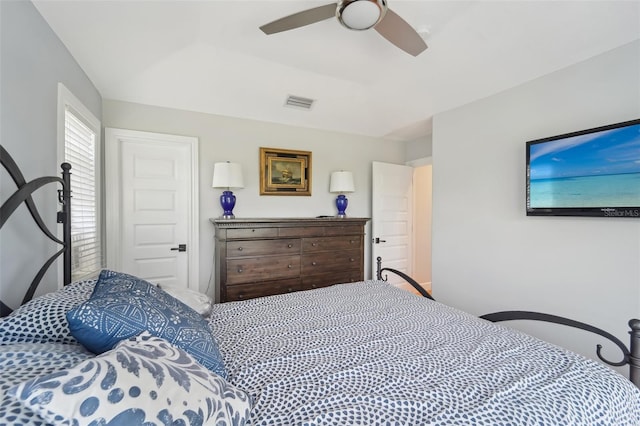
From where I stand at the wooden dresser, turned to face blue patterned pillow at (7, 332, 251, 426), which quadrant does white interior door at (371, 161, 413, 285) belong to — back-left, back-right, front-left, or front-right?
back-left

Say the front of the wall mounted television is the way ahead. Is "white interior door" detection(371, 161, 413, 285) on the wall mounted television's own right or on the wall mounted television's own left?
on the wall mounted television's own right

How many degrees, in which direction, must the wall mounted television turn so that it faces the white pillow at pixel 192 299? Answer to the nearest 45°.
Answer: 0° — it already faces it

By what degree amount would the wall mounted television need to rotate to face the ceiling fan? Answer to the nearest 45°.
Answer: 0° — it already faces it

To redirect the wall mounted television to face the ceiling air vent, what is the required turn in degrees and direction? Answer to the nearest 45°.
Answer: approximately 45° to its right

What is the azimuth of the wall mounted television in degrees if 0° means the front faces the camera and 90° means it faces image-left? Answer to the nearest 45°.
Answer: approximately 45°

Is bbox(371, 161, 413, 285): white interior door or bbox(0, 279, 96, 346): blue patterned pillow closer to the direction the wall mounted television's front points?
the blue patterned pillow

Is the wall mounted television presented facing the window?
yes

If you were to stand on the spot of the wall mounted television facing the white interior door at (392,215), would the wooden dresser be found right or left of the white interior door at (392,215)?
left

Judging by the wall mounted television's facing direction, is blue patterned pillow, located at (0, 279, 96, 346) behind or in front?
in front

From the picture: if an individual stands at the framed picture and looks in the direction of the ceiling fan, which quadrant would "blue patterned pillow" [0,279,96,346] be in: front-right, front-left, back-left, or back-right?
front-right

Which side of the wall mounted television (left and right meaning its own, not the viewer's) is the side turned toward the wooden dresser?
front

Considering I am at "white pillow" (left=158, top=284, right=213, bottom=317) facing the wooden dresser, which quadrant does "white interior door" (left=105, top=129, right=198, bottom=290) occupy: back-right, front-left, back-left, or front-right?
front-left
